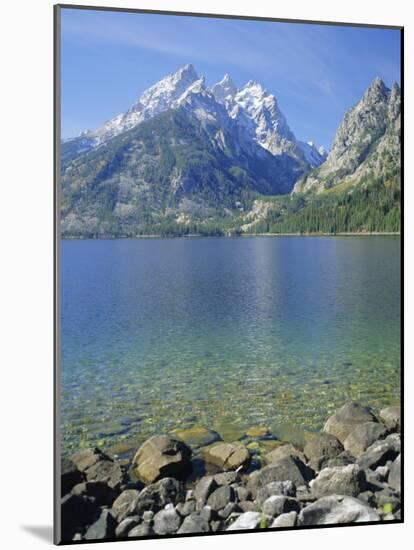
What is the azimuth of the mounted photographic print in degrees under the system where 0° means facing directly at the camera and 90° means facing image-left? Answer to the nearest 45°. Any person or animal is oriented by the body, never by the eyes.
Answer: approximately 315°
